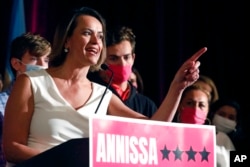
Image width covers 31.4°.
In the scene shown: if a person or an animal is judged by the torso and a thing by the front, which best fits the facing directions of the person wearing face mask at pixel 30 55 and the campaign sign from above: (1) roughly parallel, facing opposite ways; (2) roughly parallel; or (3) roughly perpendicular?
roughly parallel

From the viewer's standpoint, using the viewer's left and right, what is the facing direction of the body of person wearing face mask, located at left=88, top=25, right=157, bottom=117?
facing the viewer

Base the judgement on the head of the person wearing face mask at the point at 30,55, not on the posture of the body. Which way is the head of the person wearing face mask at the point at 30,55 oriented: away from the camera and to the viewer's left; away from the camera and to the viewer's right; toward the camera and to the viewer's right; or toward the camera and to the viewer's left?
toward the camera and to the viewer's right

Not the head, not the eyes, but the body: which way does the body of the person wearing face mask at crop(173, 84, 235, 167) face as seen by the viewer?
toward the camera

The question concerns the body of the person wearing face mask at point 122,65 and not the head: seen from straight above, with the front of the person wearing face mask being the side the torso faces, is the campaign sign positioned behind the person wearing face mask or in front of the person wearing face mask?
in front

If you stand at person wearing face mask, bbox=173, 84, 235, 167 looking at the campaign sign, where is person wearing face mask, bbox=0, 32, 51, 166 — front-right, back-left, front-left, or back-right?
front-right

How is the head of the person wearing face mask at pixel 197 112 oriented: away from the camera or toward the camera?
toward the camera

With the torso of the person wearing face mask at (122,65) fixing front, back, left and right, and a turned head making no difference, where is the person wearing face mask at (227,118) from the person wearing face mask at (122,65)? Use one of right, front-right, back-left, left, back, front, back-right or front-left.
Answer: back-left

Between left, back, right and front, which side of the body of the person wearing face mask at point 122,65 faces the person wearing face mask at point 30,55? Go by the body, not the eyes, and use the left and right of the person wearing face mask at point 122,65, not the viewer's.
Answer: right

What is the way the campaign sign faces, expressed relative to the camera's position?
facing the viewer and to the right of the viewer

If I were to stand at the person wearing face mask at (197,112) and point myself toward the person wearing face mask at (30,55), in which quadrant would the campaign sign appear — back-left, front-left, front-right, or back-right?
front-left
